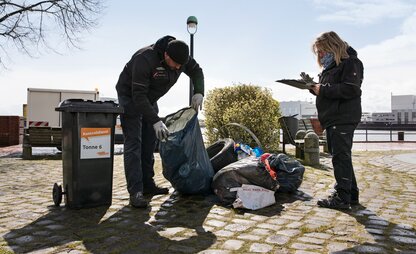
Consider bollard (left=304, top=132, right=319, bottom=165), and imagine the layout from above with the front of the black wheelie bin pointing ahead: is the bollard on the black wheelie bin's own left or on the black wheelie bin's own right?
on the black wheelie bin's own left

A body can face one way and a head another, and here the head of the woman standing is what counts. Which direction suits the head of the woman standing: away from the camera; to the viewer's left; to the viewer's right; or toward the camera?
to the viewer's left

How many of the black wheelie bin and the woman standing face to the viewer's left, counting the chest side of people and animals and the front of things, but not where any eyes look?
1

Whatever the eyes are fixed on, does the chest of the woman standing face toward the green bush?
no

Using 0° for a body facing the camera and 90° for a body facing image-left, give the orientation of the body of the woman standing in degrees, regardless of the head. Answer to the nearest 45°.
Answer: approximately 90°

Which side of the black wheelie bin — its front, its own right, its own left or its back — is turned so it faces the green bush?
left

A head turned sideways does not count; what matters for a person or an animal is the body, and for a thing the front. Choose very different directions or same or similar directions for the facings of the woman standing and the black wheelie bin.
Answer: very different directions

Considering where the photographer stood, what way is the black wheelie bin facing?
facing the viewer and to the right of the viewer

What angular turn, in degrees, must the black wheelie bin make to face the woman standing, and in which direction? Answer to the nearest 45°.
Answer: approximately 45° to its left
